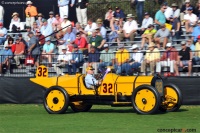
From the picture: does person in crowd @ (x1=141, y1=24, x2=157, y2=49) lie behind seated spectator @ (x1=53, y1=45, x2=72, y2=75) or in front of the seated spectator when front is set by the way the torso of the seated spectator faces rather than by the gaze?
behind

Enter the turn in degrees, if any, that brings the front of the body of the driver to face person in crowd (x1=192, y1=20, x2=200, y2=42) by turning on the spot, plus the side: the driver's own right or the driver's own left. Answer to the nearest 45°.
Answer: approximately 45° to the driver's own left

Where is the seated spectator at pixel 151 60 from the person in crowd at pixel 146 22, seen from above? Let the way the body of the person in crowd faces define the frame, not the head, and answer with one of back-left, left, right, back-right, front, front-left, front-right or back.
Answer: front-left

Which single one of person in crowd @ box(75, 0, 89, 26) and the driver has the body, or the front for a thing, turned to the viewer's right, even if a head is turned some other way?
the driver

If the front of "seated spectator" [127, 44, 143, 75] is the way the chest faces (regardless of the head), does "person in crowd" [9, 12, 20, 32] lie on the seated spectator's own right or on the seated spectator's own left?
on the seated spectator's own right

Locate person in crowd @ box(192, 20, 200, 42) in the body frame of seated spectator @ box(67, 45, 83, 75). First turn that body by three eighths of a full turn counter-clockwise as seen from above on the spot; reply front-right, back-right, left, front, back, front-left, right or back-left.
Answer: front

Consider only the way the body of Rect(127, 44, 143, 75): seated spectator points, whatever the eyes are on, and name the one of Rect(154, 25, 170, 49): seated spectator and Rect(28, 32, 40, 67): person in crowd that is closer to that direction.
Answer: the person in crowd

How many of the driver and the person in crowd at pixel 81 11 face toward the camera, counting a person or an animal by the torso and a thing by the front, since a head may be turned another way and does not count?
1

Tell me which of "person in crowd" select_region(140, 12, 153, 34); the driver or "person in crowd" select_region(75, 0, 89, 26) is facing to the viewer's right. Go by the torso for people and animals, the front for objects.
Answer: the driver

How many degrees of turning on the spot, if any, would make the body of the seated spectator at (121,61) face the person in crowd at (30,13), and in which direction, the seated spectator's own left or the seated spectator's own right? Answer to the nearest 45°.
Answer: approximately 135° to the seated spectator's own right
